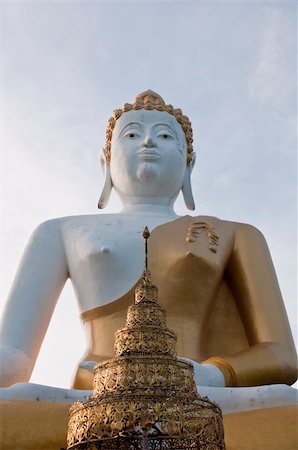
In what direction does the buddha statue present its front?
toward the camera
